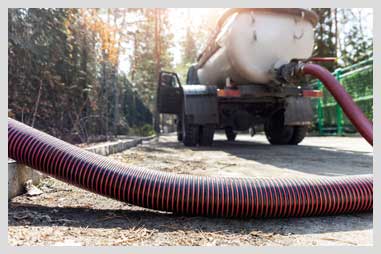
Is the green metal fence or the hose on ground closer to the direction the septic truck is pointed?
the green metal fence

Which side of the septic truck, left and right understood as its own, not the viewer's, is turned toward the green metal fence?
right

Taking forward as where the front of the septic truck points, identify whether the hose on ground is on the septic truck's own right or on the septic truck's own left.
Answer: on the septic truck's own left

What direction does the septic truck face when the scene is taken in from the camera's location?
facing away from the viewer and to the left of the viewer
